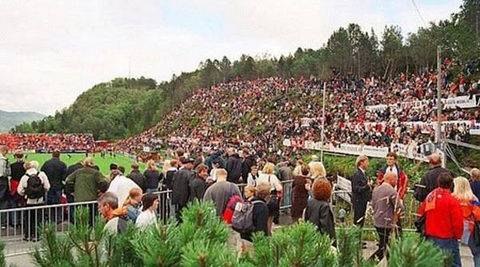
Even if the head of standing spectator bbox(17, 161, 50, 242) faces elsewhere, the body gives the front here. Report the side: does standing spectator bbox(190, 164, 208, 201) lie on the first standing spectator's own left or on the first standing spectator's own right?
on the first standing spectator's own right

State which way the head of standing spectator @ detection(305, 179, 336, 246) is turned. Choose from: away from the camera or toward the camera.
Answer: away from the camera

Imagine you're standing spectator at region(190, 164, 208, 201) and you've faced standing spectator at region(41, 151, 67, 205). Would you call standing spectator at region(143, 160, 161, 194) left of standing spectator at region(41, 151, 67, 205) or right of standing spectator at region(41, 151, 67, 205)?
right

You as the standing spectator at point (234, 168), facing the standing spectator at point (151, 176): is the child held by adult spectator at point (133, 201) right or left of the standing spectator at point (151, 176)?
left

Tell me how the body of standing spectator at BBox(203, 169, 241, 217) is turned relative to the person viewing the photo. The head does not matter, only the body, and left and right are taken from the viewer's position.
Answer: facing away from the viewer

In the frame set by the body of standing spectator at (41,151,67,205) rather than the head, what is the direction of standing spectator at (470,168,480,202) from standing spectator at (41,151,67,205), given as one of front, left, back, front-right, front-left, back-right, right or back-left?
back-right

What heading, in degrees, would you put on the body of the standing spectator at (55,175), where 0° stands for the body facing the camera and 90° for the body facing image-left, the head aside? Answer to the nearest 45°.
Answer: approximately 180°

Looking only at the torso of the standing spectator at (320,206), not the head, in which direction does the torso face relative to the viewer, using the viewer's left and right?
facing away from the viewer

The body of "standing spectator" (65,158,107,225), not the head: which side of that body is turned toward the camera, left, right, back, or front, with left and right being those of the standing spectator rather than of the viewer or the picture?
back

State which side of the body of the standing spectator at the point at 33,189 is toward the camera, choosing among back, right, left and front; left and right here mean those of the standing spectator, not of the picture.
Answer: back

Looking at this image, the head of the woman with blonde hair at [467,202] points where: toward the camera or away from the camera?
away from the camera
